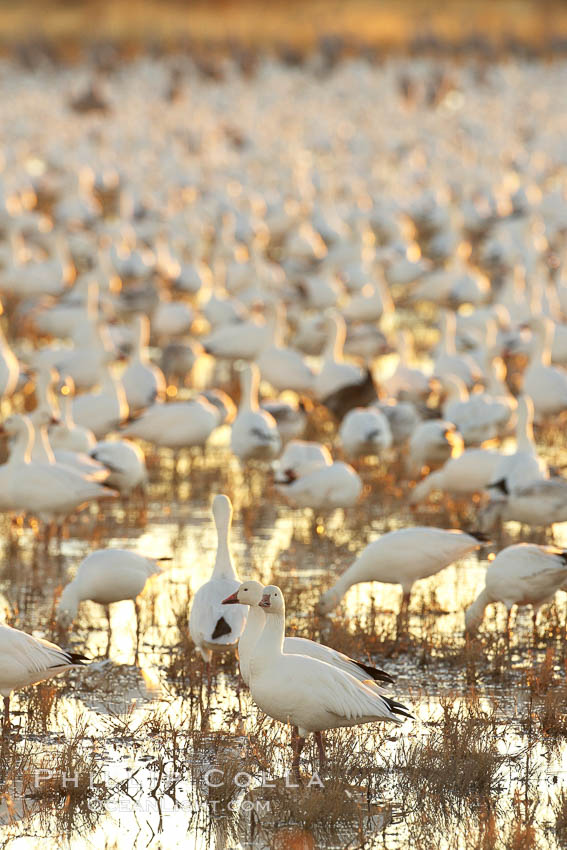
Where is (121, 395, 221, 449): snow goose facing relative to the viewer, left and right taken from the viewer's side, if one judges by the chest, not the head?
facing to the right of the viewer

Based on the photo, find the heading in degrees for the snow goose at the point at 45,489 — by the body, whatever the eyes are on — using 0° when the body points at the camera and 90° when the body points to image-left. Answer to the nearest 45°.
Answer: approximately 90°

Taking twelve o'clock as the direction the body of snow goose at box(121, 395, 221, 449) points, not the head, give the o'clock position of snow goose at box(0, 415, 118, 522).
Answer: snow goose at box(0, 415, 118, 522) is roughly at 4 o'clock from snow goose at box(121, 395, 221, 449).

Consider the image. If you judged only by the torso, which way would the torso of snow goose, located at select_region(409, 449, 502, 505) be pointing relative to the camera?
to the viewer's left

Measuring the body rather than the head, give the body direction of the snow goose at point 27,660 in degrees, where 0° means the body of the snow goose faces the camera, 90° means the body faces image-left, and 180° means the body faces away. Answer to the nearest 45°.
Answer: approximately 90°

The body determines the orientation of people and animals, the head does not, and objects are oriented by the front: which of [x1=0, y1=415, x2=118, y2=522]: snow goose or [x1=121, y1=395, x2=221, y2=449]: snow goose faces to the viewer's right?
[x1=121, y1=395, x2=221, y2=449]: snow goose

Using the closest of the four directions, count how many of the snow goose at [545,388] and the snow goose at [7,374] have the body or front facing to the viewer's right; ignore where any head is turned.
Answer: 1

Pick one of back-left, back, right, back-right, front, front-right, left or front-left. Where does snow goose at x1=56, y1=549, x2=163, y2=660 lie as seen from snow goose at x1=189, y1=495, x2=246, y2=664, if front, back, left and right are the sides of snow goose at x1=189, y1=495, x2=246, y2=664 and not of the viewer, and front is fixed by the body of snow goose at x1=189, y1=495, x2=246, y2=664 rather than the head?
front-left
